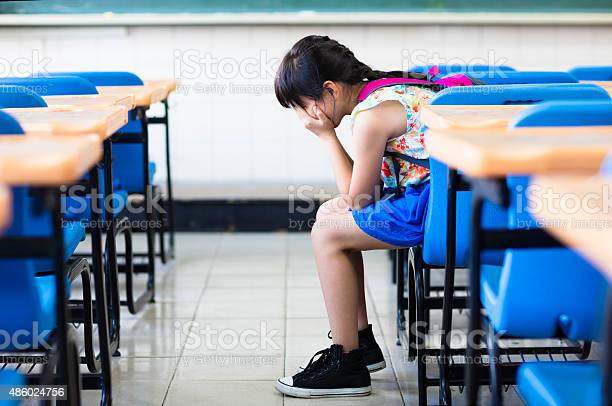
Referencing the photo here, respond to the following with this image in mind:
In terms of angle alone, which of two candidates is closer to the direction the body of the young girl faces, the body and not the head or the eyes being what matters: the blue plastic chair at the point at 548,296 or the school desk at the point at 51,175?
the school desk

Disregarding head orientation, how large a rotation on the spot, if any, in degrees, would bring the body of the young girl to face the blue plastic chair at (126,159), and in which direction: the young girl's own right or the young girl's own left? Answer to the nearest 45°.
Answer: approximately 45° to the young girl's own right

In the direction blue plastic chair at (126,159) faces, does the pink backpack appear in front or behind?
behind

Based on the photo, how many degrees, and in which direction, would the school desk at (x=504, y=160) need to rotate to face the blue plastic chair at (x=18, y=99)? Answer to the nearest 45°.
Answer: approximately 135° to its right

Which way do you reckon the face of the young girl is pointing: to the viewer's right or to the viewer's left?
to the viewer's left

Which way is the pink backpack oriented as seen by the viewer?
to the viewer's right

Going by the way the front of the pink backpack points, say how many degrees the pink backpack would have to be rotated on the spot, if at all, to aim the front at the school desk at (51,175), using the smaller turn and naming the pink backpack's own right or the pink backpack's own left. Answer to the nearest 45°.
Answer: approximately 135° to the pink backpack's own right

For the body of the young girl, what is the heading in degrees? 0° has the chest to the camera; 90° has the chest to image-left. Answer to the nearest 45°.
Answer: approximately 90°

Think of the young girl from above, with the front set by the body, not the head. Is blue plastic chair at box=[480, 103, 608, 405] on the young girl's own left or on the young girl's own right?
on the young girl's own left
